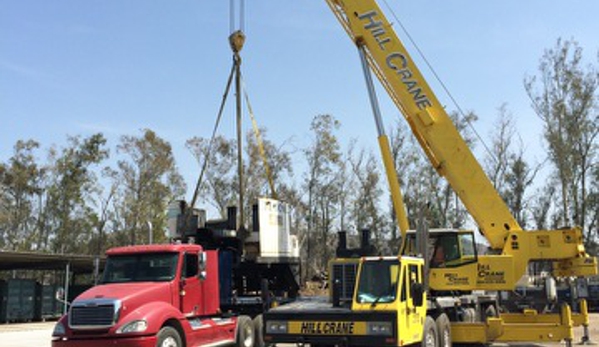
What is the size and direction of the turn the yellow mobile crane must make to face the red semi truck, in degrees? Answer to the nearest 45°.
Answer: approximately 45° to its right

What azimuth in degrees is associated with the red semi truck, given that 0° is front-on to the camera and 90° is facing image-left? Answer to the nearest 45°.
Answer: approximately 45°

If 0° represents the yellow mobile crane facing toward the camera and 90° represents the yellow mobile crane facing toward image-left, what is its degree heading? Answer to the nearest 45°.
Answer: approximately 45°

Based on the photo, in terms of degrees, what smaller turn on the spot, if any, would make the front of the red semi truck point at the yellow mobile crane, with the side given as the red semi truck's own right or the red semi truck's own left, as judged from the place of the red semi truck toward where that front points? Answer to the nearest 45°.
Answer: approximately 135° to the red semi truck's own left
